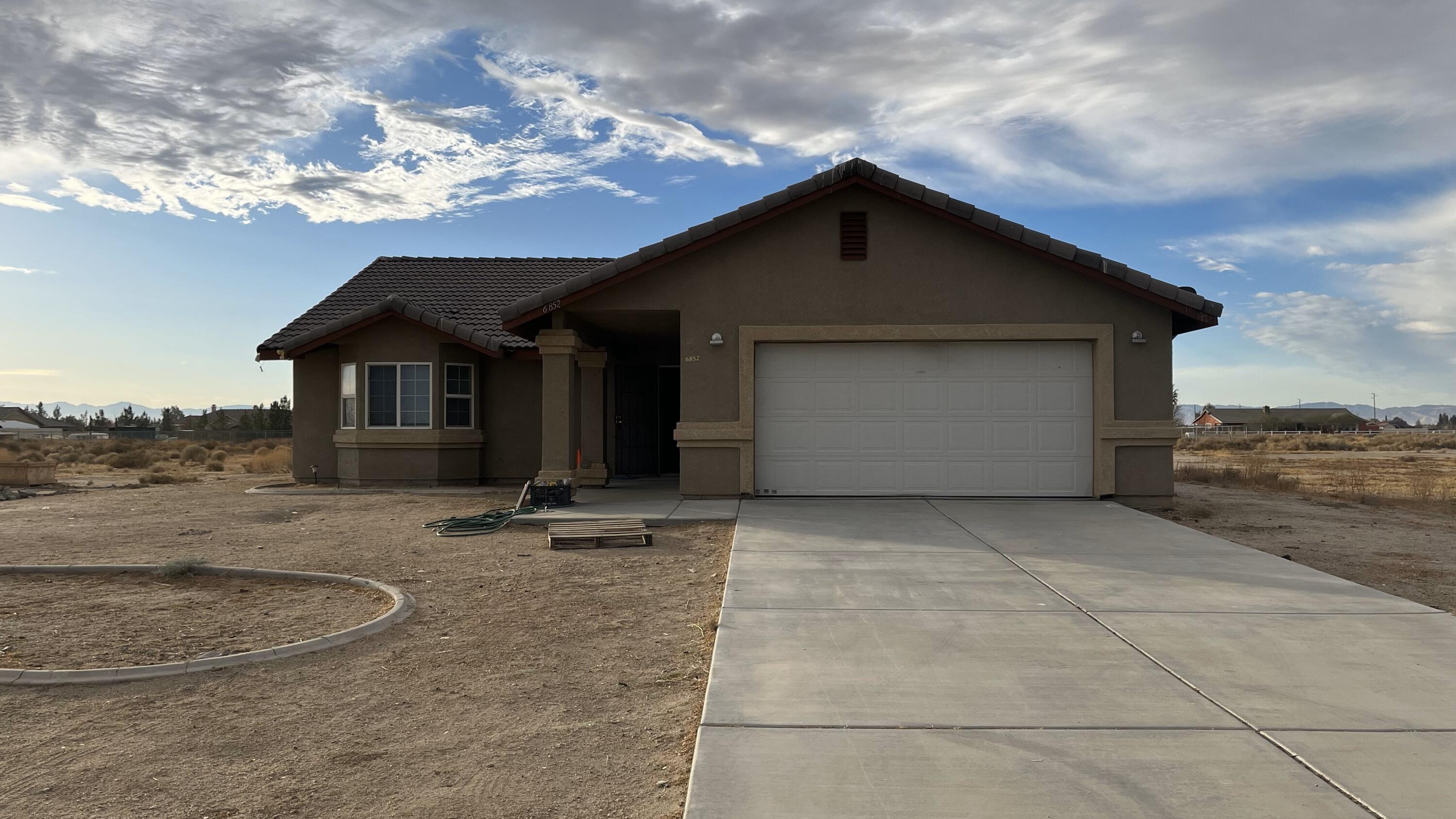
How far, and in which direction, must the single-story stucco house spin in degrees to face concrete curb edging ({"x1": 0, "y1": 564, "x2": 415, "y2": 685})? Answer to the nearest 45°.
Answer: approximately 45° to its right

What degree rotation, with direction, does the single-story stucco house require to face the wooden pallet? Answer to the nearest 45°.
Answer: approximately 45° to its right

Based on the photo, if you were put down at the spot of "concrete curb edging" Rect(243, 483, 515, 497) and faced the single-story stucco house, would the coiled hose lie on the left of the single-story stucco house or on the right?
right

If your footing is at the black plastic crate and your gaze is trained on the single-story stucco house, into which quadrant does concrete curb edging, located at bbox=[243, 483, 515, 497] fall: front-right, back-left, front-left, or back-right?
back-left

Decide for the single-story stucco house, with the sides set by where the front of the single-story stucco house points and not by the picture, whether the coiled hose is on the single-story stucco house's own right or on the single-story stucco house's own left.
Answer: on the single-story stucco house's own right

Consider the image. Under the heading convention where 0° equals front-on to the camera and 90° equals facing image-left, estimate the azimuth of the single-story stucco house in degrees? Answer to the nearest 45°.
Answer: approximately 0°

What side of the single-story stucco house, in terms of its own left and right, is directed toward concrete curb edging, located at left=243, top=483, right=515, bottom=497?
right

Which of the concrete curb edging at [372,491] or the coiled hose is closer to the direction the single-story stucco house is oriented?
the coiled hose

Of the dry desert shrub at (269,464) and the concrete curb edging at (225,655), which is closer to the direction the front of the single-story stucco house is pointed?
the concrete curb edging

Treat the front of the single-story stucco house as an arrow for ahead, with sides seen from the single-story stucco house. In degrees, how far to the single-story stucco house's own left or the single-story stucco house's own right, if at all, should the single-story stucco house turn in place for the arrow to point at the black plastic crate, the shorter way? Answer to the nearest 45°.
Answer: approximately 90° to the single-story stucco house's own right

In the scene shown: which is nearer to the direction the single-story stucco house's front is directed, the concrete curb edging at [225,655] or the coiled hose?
the concrete curb edging

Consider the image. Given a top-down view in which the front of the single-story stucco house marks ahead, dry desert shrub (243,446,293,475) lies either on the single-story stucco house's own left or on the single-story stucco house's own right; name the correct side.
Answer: on the single-story stucco house's own right
